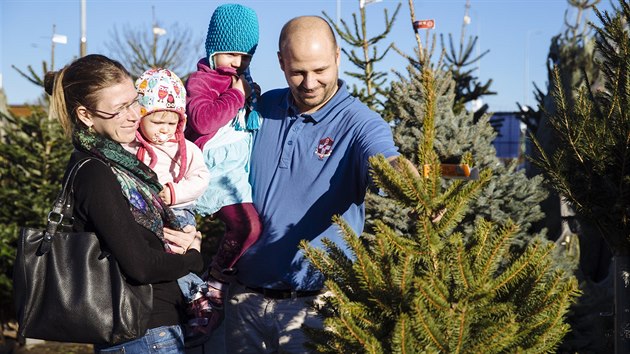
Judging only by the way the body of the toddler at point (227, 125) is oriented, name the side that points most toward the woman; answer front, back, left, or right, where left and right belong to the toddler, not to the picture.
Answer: right

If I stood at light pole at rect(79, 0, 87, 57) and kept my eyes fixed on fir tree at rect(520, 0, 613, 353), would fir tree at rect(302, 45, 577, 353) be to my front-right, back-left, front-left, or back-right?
front-right

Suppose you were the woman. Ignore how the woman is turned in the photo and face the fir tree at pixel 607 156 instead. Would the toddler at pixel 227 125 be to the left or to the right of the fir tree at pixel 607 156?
left

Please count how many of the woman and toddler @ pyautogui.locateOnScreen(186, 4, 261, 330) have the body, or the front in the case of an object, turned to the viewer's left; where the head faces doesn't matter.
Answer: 0

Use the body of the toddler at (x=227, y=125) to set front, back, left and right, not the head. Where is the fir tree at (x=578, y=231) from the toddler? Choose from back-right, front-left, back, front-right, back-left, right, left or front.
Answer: left
